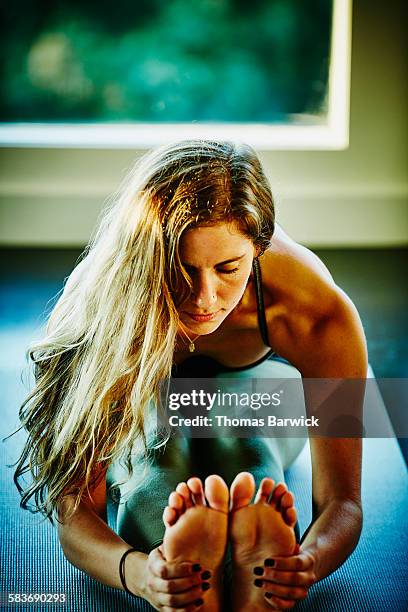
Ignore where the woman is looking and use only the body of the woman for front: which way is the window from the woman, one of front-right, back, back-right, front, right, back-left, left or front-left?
back

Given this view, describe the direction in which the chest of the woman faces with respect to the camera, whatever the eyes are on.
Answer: toward the camera
